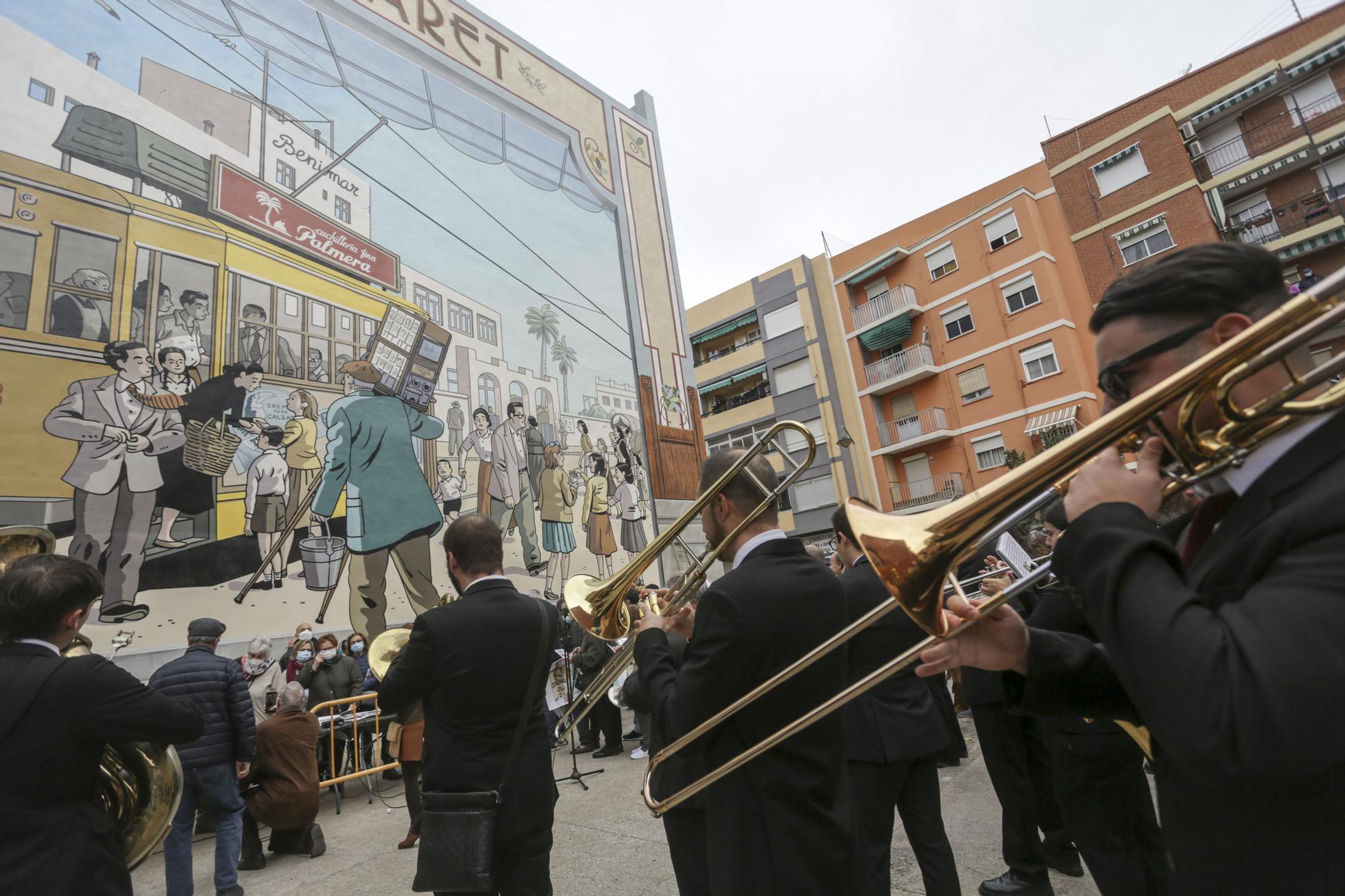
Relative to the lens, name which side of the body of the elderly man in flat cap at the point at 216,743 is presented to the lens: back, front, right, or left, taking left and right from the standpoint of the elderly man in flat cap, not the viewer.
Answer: back

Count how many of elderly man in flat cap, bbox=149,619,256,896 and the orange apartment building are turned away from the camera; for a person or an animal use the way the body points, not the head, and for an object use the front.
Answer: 1

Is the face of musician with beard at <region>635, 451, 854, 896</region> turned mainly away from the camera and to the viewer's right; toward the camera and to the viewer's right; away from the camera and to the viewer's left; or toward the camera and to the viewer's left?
away from the camera and to the viewer's left

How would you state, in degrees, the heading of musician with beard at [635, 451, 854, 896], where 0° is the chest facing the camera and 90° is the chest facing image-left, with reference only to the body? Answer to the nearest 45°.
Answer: approximately 135°

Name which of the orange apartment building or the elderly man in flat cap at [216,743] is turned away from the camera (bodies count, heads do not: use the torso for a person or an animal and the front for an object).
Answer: the elderly man in flat cap

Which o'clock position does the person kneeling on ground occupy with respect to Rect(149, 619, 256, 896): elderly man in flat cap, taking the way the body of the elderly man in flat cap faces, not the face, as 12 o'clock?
The person kneeling on ground is roughly at 1 o'clock from the elderly man in flat cap.

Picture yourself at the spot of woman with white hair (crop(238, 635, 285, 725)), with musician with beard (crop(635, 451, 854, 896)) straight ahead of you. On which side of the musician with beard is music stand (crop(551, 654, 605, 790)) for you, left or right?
left

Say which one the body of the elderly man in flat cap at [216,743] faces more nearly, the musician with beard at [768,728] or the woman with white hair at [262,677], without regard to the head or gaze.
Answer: the woman with white hair
